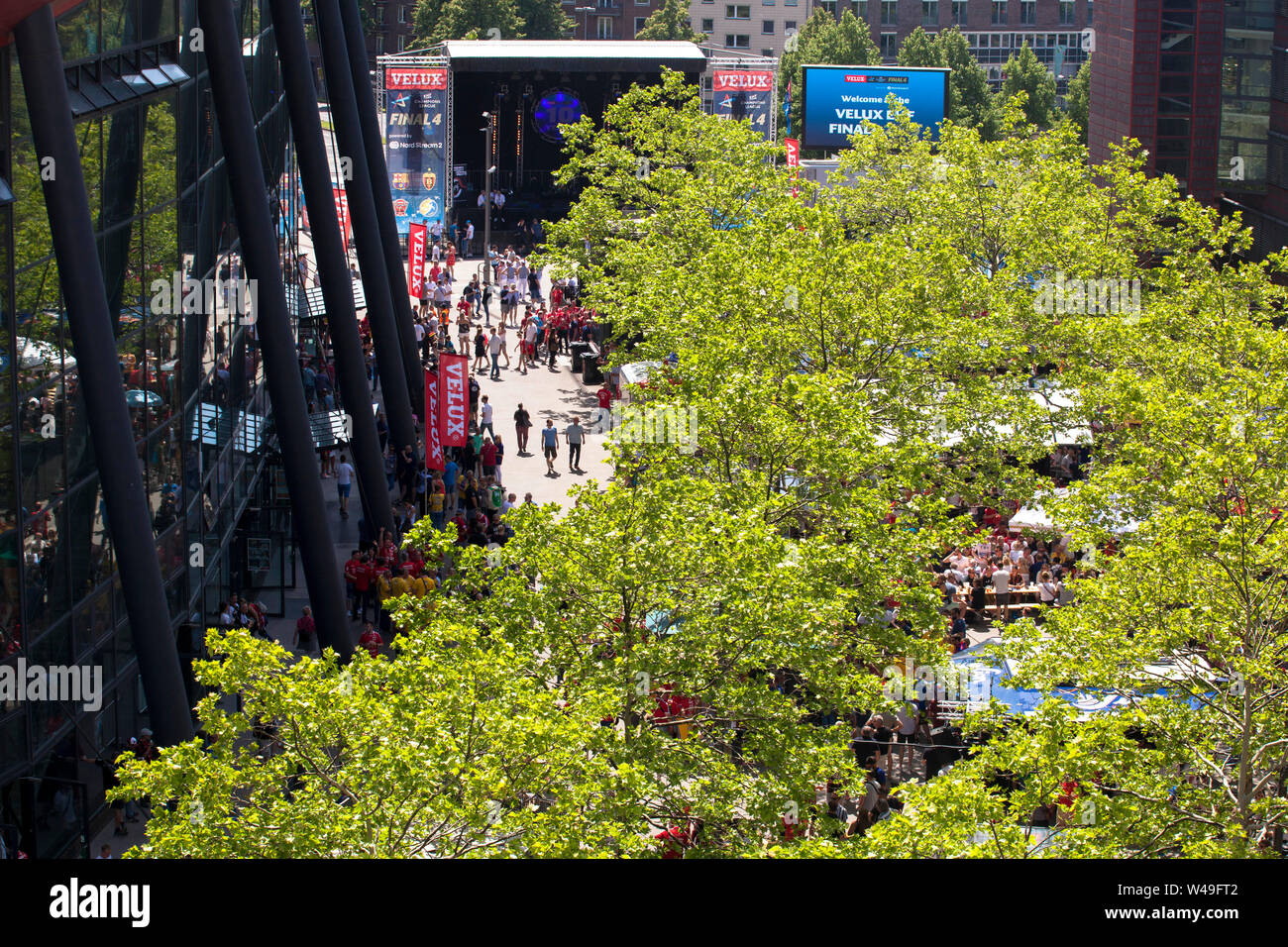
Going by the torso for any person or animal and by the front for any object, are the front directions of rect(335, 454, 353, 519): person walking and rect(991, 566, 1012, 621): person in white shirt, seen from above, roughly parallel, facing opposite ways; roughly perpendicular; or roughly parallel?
roughly parallel

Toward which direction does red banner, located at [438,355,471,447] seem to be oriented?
toward the camera

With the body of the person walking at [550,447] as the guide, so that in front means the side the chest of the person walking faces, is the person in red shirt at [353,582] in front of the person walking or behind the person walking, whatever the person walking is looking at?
in front

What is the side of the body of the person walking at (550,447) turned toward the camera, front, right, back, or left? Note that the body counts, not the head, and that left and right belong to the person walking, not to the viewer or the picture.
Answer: front

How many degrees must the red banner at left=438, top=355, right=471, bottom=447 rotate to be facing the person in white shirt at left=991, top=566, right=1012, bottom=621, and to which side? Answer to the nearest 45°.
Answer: approximately 45° to its left

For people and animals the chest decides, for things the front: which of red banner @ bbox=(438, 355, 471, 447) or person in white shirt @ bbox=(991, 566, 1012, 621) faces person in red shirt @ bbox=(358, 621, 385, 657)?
the red banner
